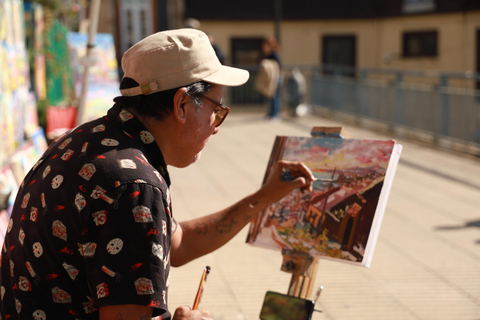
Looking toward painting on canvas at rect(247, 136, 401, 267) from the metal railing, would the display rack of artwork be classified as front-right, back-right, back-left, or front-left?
front-right

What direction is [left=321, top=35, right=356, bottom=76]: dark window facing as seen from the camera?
toward the camera

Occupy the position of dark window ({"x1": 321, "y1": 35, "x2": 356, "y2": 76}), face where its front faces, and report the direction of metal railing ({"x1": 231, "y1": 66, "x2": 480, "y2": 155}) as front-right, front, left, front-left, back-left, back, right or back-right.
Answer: front

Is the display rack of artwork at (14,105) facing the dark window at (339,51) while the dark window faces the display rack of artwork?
no

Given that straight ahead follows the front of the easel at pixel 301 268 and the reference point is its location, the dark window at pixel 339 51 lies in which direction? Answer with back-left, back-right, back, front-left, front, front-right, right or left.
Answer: back-right

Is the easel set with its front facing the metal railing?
no

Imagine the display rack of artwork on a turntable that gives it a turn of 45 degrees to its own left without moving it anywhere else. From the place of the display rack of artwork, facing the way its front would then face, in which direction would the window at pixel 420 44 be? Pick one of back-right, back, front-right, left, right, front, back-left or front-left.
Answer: front-left

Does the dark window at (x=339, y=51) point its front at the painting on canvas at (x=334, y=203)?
yes

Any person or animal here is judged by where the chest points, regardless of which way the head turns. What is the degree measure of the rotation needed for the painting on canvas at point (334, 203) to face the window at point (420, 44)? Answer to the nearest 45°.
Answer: approximately 135° to its right

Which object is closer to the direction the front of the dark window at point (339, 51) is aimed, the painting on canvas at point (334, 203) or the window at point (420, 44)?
the painting on canvas

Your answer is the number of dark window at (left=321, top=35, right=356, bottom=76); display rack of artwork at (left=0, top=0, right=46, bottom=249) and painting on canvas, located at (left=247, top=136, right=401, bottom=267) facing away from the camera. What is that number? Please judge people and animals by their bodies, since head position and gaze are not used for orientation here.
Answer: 0

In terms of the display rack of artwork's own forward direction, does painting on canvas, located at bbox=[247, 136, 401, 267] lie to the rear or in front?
in front

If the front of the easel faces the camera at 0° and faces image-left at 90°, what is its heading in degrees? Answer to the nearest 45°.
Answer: approximately 45°

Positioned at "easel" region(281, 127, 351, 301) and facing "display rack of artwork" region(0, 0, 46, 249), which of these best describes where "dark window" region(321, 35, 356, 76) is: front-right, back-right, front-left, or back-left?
front-right

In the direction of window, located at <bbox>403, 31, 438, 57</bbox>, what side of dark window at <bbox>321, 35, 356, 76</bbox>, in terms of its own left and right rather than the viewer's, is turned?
left

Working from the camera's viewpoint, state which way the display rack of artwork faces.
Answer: facing the viewer and to the right of the viewer

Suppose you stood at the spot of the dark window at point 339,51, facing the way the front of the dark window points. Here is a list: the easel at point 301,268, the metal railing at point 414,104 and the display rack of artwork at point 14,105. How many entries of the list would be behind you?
0

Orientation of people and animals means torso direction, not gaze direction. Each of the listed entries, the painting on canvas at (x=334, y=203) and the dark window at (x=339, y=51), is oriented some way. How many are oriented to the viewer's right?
0

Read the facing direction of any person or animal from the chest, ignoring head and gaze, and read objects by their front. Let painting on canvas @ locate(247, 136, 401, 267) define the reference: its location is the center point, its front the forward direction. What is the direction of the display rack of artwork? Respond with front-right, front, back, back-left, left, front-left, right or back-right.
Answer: right

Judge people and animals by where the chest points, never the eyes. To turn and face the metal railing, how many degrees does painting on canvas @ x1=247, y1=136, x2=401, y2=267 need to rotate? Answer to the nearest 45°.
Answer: approximately 135° to its right
